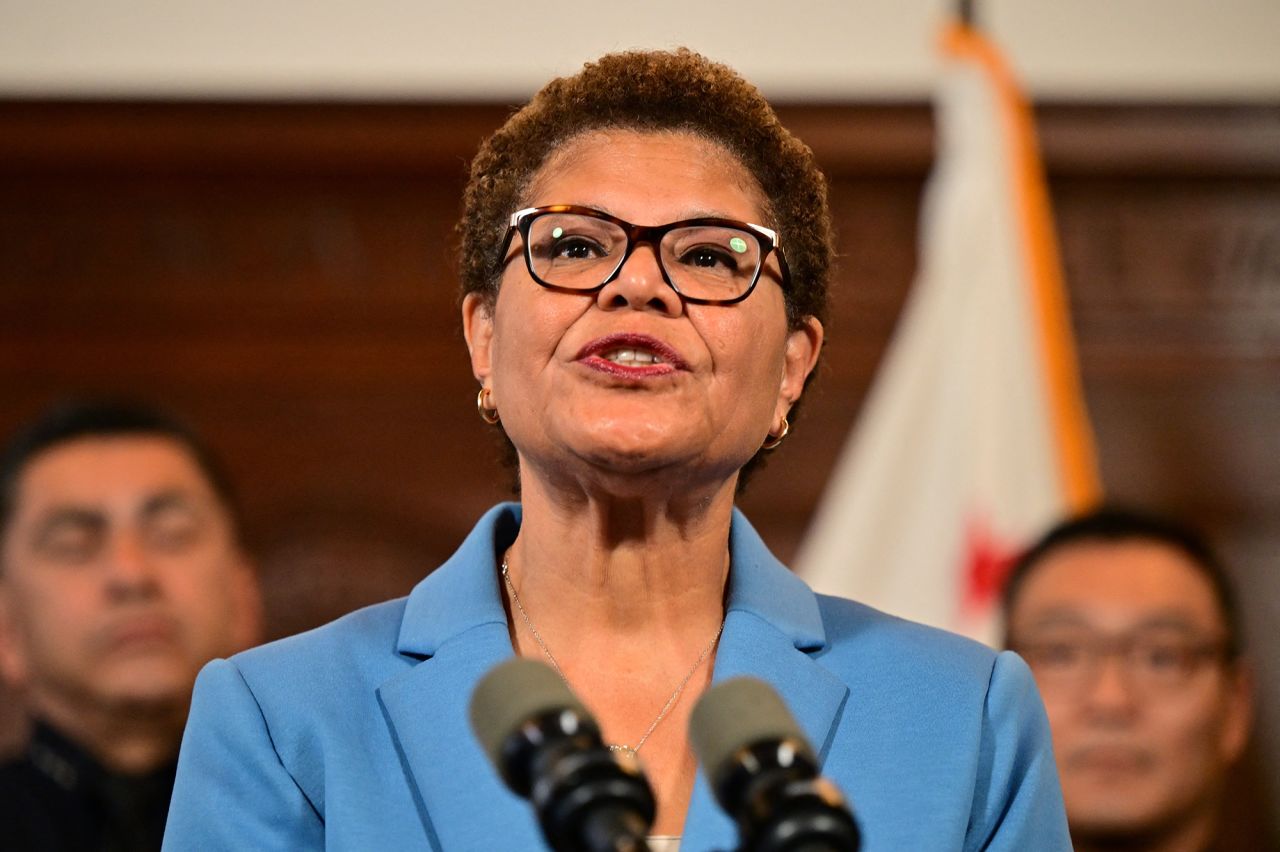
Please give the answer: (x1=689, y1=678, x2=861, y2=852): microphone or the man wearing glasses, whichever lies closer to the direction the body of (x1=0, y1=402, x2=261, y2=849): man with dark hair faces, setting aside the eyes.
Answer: the microphone

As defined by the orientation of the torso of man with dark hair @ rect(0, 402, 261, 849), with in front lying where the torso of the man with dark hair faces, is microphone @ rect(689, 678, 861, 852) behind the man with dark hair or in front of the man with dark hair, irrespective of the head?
in front

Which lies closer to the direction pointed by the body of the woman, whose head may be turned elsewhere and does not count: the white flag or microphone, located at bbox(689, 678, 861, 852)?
the microphone

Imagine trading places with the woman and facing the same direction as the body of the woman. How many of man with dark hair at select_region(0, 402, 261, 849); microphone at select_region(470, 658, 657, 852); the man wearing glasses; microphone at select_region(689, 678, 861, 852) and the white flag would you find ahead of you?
2

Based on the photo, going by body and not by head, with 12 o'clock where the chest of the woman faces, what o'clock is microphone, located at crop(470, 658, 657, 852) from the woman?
The microphone is roughly at 12 o'clock from the woman.

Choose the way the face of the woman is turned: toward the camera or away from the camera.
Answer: toward the camera

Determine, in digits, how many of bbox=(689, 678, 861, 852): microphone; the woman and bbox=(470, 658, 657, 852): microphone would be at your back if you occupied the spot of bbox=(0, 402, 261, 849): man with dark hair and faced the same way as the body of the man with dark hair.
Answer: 0

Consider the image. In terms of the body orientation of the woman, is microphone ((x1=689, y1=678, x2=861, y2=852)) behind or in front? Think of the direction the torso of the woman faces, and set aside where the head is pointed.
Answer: in front

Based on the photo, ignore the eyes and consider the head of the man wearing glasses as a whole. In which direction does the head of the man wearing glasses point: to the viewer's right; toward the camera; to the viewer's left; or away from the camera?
toward the camera

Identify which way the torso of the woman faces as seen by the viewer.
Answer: toward the camera

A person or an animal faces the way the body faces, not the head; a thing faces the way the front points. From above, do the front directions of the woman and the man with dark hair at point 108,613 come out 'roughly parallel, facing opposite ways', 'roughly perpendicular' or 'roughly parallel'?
roughly parallel

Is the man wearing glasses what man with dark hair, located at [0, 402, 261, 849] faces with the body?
no

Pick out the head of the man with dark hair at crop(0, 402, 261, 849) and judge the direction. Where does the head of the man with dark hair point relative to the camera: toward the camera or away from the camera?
toward the camera

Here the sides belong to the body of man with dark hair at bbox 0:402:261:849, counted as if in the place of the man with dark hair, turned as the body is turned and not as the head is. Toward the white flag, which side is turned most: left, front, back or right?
left

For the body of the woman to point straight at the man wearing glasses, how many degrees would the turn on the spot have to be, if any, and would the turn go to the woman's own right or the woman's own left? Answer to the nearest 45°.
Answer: approximately 135° to the woman's own left

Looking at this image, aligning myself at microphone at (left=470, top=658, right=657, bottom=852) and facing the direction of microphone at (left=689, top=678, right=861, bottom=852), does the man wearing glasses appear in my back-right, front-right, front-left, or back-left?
front-left

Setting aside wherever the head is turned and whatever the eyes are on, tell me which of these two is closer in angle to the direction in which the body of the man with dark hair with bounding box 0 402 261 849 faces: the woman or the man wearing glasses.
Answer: the woman

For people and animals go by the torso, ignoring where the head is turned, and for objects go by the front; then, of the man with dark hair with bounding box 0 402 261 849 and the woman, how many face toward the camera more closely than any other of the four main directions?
2
